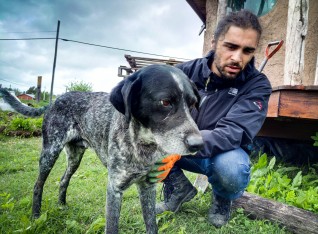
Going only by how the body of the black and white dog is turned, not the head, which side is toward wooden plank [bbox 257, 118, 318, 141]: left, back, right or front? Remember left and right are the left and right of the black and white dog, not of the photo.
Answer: left

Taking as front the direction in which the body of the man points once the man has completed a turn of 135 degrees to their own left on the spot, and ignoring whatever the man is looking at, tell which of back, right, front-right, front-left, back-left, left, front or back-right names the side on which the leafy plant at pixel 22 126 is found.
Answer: back-left

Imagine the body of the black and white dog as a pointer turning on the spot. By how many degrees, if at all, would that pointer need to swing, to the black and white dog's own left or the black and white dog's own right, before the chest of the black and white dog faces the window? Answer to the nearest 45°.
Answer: approximately 90° to the black and white dog's own left

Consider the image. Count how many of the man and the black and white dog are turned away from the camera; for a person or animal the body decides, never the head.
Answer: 0

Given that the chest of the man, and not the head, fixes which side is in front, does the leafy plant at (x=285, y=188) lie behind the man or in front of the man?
behind

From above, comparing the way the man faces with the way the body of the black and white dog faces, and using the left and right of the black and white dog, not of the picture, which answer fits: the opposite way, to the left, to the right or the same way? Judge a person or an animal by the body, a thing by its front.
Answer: to the right

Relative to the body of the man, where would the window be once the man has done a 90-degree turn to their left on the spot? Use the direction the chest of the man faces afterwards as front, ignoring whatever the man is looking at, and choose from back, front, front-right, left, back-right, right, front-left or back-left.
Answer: back-left

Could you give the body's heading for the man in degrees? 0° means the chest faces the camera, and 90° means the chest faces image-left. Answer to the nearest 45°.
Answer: approximately 45°

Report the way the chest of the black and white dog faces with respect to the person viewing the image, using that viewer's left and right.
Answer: facing the viewer and to the right of the viewer

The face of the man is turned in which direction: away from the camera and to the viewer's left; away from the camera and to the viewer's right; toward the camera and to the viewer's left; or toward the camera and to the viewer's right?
toward the camera and to the viewer's left
